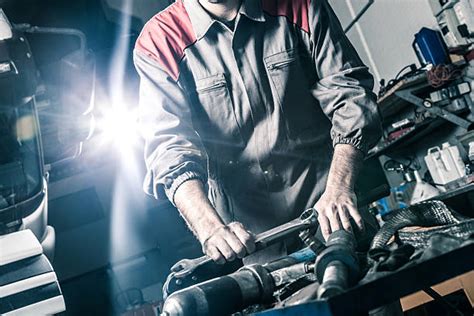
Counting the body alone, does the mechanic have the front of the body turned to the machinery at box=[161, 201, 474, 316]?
yes

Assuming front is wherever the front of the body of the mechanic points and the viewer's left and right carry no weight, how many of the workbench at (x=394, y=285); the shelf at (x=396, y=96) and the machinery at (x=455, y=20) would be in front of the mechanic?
1

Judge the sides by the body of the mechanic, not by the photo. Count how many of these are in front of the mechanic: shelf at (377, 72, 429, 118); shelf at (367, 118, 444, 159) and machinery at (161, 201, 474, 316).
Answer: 1

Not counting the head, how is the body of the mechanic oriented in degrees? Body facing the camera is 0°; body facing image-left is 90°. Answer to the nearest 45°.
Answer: approximately 0°

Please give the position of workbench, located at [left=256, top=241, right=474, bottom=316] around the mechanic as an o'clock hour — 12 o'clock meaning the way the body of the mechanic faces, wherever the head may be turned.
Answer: The workbench is roughly at 12 o'clock from the mechanic.

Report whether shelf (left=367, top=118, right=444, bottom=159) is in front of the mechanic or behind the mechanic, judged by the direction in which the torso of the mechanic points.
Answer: behind

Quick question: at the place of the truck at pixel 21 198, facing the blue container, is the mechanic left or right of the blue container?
right
